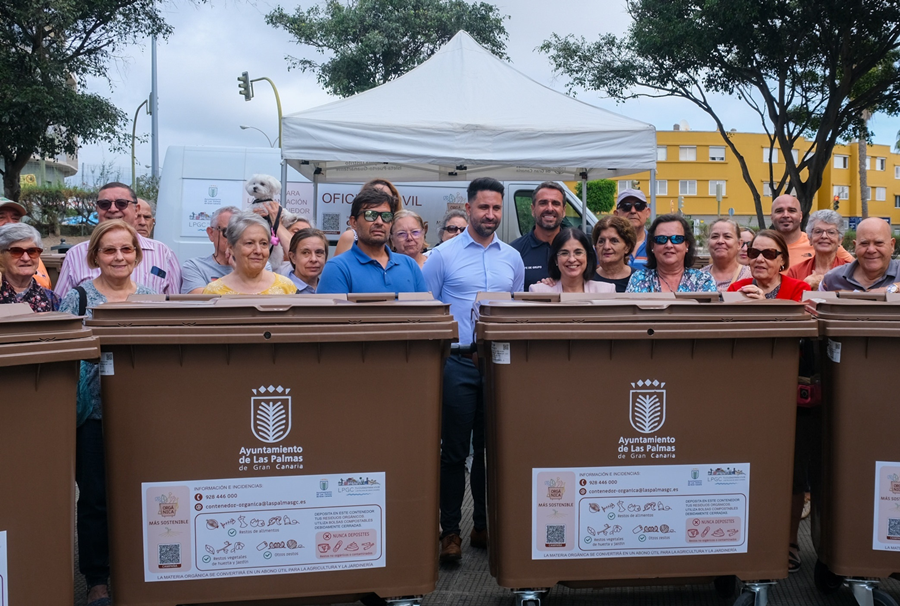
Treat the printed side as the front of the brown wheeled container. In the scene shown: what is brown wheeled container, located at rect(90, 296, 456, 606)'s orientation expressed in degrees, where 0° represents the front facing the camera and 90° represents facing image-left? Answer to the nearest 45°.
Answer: approximately 0°

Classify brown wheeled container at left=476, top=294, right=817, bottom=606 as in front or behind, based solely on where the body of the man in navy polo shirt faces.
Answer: in front

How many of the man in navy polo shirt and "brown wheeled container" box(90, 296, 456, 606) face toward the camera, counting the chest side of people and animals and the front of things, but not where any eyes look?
2

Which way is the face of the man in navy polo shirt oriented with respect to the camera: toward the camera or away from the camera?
toward the camera

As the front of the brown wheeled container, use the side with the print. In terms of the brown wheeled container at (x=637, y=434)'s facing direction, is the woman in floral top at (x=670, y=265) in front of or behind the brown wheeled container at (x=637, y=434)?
behind

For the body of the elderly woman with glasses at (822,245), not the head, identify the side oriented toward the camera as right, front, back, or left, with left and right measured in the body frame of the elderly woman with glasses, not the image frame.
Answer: front

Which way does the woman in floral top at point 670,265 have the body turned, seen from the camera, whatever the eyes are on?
toward the camera

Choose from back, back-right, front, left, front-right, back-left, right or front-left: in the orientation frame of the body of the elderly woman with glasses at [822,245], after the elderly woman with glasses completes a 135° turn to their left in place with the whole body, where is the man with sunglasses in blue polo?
back

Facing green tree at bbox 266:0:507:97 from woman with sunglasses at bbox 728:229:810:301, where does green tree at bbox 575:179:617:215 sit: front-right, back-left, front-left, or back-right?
front-right

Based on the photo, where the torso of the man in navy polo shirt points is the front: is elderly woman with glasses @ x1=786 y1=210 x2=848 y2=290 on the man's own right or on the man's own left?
on the man's own left

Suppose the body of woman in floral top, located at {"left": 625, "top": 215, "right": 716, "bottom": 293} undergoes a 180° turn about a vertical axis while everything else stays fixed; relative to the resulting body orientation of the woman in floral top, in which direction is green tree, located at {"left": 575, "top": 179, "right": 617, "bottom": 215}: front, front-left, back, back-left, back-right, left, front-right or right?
front

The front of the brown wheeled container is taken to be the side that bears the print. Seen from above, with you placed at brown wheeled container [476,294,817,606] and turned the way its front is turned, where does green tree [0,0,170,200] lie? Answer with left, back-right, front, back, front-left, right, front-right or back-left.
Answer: back-right

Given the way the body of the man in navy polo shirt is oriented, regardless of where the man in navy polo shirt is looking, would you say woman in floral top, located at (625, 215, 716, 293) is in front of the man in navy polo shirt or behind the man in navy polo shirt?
in front

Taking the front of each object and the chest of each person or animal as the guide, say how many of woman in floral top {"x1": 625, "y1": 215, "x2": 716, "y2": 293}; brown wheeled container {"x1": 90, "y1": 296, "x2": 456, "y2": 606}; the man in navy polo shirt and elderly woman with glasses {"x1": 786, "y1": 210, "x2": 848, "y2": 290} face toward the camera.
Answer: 4

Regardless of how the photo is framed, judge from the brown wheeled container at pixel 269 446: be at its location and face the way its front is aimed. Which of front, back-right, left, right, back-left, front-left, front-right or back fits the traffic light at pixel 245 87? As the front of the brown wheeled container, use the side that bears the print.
back

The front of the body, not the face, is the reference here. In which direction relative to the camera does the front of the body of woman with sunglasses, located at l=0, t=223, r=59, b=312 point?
toward the camera

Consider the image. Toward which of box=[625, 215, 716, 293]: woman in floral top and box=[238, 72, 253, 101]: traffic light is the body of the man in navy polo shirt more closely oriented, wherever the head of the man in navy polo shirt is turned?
the woman in floral top

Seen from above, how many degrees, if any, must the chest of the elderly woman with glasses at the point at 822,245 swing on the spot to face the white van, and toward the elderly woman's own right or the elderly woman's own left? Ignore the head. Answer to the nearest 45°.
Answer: approximately 90° to the elderly woman's own right
